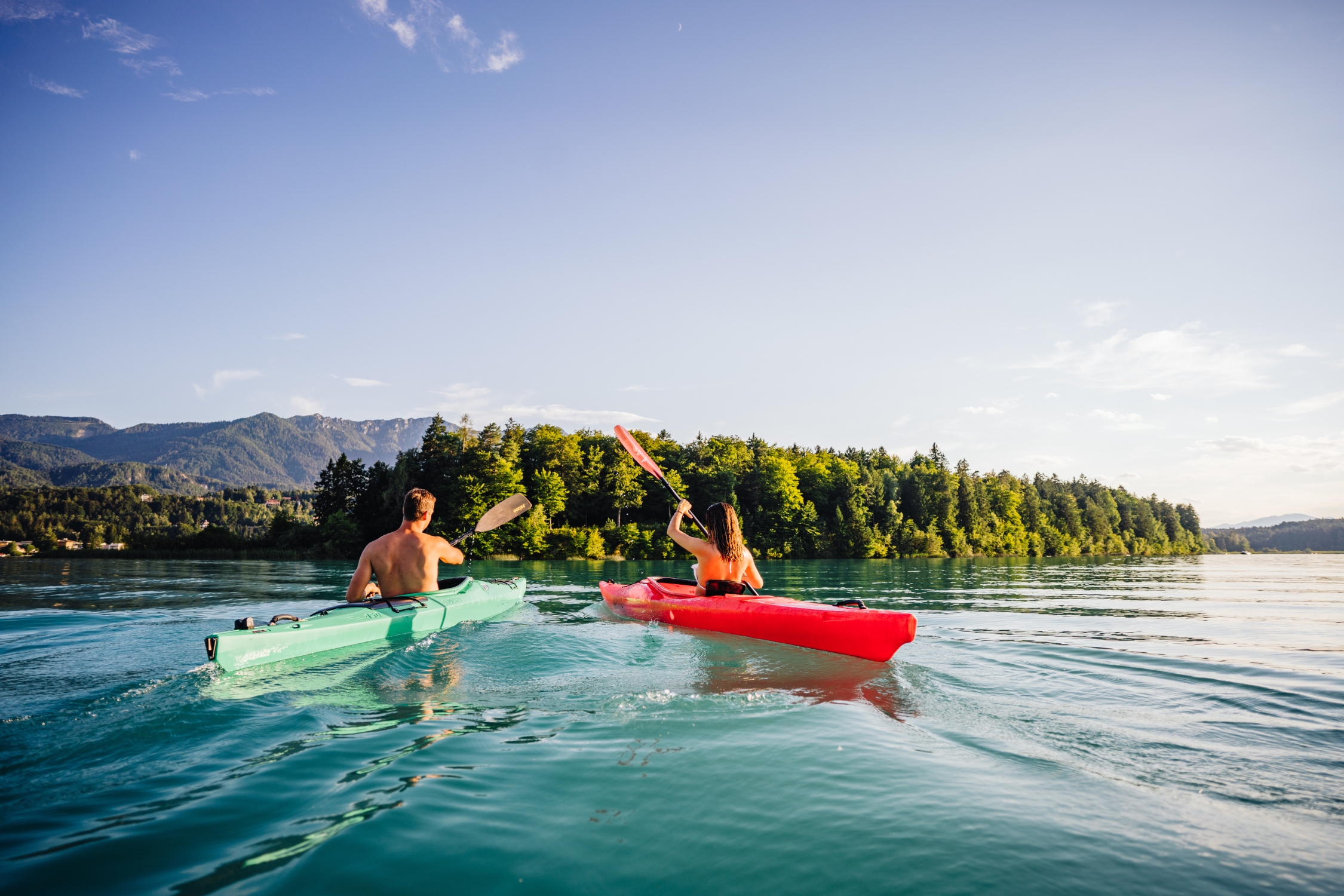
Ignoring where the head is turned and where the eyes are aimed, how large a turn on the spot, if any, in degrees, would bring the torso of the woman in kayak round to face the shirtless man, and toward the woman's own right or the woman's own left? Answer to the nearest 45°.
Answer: approximately 45° to the woman's own left

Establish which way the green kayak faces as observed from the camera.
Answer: facing away from the viewer and to the right of the viewer

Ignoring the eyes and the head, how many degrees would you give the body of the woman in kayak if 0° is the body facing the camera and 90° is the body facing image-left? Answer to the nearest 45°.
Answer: approximately 135°

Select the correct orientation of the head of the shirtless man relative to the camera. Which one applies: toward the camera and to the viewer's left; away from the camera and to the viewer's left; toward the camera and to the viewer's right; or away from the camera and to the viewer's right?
away from the camera and to the viewer's right

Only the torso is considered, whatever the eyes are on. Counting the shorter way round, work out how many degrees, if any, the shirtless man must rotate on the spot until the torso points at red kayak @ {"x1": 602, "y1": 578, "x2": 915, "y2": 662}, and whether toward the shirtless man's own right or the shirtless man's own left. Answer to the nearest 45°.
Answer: approximately 90° to the shirtless man's own right

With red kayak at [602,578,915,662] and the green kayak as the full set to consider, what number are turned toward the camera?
0

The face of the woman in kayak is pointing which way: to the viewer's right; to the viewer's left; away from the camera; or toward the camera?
away from the camera

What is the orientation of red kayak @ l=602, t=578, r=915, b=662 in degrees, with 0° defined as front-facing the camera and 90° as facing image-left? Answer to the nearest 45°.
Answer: approximately 135°

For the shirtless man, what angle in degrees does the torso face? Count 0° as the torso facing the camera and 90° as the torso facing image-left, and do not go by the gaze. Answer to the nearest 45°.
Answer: approximately 225°

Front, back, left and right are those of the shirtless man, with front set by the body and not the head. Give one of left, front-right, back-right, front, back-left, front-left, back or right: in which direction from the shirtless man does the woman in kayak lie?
front-right
